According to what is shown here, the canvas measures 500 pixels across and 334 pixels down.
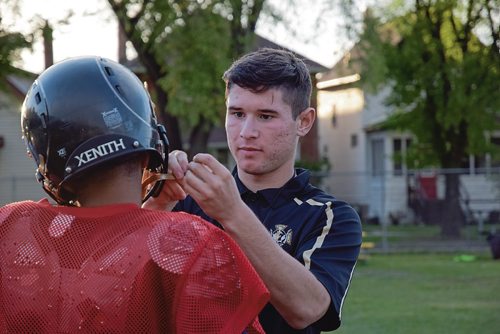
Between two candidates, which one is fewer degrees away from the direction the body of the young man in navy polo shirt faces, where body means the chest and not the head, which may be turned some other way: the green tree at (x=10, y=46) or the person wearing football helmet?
the person wearing football helmet

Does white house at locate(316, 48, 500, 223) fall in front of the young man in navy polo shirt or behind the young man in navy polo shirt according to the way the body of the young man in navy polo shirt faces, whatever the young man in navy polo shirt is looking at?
behind

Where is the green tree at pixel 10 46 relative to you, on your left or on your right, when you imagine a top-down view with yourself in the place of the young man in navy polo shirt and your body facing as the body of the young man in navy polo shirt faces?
on your right

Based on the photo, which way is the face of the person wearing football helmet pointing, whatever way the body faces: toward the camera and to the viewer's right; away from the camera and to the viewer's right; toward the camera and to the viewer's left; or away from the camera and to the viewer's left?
away from the camera and to the viewer's right

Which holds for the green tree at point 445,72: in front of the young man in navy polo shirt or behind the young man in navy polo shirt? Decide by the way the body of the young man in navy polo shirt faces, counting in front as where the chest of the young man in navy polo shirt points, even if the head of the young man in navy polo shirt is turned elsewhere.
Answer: behind

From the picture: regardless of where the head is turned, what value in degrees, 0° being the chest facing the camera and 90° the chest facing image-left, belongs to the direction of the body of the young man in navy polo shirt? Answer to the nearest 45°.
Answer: approximately 45°
